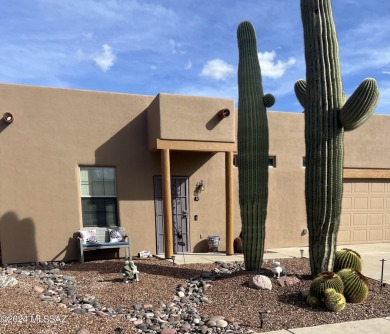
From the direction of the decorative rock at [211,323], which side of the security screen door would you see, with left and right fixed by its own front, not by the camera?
front

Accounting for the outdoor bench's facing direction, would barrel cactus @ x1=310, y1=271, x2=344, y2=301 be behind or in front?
in front

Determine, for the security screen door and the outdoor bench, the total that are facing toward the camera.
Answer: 2

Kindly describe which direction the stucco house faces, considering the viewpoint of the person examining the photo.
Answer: facing the viewer

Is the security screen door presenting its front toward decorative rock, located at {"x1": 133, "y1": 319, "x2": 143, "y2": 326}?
yes

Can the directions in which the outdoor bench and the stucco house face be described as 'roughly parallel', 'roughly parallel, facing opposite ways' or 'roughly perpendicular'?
roughly parallel

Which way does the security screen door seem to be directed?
toward the camera

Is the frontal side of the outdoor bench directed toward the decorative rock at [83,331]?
yes

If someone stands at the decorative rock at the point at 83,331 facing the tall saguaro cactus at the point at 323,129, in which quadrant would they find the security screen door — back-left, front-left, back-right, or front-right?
front-left

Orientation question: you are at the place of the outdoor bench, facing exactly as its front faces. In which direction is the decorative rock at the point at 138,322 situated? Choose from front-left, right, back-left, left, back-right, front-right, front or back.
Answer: front

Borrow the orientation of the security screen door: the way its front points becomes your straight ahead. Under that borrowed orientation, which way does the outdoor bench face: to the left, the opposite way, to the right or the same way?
the same way

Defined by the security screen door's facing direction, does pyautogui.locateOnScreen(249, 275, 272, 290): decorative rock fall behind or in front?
in front

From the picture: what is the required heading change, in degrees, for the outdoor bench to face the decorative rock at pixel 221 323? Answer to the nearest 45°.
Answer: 0° — it already faces it

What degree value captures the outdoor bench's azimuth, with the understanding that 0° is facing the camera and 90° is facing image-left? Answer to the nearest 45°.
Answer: approximately 0°
